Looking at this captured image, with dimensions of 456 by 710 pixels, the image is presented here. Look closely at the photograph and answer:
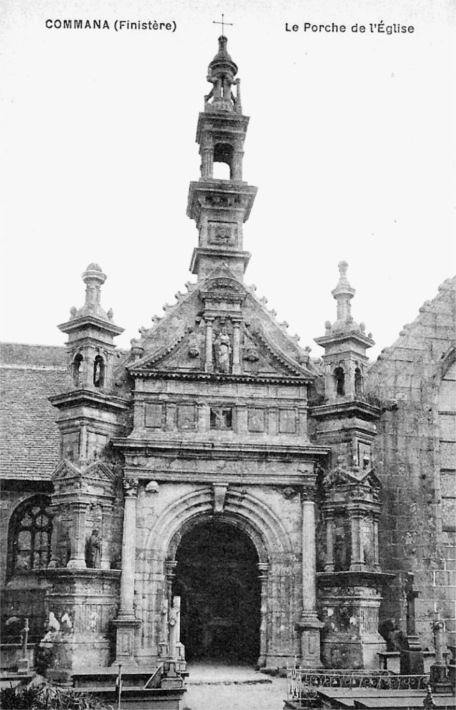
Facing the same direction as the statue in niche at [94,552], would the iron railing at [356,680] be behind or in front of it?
in front

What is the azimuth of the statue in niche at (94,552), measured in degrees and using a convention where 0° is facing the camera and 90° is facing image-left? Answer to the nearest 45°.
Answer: approximately 315°

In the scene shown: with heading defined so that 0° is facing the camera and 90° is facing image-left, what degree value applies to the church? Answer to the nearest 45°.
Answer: approximately 0°
